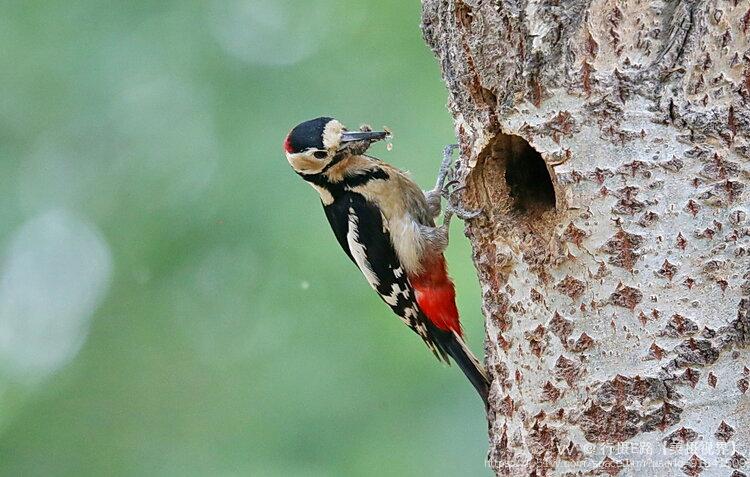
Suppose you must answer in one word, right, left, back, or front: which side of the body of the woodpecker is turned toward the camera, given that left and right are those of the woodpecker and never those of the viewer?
right
